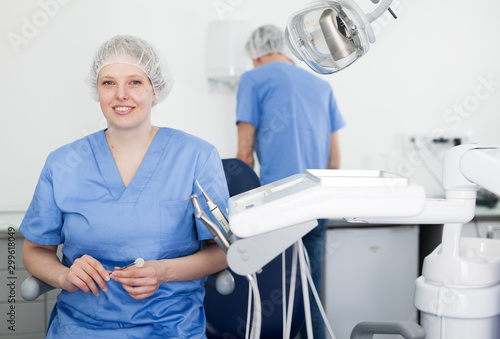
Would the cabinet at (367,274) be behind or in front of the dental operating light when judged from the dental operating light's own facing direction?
behind

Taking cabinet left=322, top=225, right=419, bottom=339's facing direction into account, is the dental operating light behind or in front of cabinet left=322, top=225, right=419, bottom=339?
in front

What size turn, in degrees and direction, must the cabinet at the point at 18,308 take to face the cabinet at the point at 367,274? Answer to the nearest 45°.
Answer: approximately 90° to its left

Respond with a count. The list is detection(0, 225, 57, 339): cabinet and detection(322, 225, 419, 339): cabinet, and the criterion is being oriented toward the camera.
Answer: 2

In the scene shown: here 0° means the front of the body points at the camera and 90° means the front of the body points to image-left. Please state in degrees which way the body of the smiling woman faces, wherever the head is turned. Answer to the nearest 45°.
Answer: approximately 0°

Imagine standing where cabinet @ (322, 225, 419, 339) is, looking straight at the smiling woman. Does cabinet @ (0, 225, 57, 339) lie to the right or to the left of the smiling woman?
right

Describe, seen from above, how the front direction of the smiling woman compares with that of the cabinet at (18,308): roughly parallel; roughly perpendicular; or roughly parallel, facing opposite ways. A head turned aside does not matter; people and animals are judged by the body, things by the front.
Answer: roughly parallel

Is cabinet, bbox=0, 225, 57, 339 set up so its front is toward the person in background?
no

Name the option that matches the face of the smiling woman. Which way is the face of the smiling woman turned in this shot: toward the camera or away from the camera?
toward the camera

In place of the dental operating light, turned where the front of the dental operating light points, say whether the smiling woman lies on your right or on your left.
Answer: on your right

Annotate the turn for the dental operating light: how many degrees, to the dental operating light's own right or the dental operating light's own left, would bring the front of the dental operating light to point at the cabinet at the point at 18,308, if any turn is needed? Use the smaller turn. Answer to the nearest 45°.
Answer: approximately 90° to the dental operating light's own right

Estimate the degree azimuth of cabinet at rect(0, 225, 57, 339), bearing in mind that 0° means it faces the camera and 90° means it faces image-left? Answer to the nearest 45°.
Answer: approximately 0°

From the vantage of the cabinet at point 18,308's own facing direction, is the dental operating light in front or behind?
in front

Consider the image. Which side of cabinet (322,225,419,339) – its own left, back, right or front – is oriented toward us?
front

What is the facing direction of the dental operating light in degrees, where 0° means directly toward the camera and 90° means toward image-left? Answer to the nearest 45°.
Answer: approximately 45°

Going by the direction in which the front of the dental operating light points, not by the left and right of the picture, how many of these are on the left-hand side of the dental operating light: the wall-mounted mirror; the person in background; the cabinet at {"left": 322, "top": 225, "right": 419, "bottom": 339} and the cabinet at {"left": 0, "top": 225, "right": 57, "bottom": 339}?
0

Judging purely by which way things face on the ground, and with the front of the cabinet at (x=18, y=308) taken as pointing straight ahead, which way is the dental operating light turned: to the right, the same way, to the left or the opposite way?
to the right
